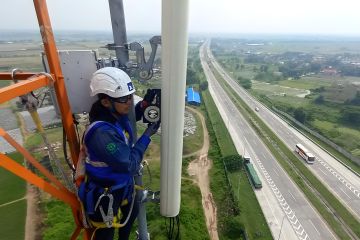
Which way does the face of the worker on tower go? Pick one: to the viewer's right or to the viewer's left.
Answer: to the viewer's right

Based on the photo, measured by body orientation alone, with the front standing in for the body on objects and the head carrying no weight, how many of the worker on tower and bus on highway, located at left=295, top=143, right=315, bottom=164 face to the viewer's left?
0

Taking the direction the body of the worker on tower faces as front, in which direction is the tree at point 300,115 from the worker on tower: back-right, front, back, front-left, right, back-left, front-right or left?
front-left

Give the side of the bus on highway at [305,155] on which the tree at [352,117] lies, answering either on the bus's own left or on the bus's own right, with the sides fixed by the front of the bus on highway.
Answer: on the bus's own left

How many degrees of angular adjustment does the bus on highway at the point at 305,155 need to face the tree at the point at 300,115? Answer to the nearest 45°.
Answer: approximately 135° to its left

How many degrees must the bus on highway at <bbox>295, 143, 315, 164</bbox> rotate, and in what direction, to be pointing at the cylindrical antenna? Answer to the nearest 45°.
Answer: approximately 45° to its right

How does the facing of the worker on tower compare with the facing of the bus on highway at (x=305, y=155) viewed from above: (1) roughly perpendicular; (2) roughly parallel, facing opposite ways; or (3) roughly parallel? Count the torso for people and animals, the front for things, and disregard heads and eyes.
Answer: roughly perpendicular

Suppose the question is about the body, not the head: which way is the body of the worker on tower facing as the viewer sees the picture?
to the viewer's right

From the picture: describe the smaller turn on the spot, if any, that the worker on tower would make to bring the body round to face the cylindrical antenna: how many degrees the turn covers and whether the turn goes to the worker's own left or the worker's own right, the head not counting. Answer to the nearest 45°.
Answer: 0° — they already face it

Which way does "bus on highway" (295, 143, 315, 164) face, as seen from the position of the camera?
facing the viewer and to the right of the viewer

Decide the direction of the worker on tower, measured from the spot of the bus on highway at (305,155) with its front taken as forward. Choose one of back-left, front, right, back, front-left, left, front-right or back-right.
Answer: front-right
